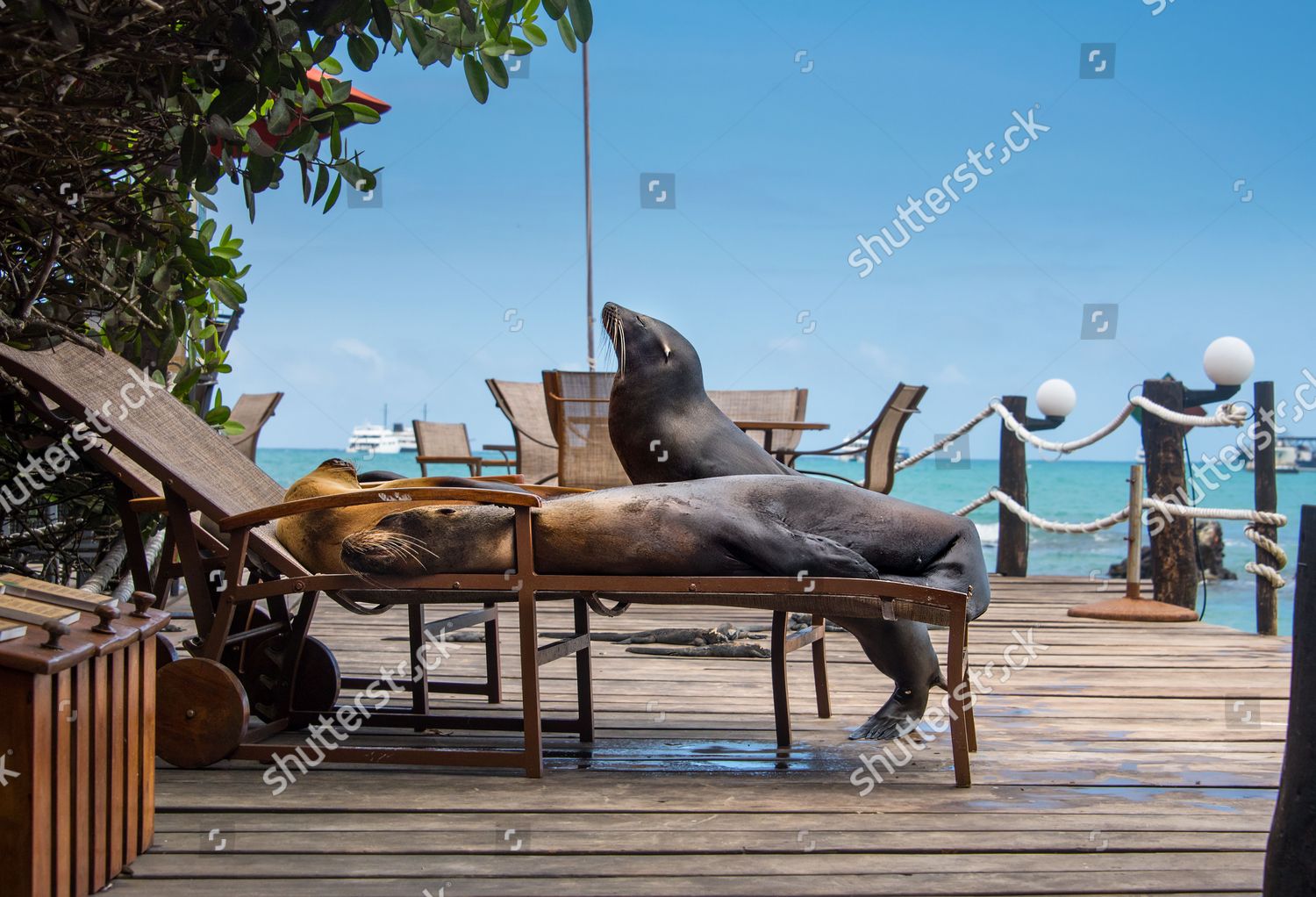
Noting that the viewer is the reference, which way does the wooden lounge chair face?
facing to the right of the viewer

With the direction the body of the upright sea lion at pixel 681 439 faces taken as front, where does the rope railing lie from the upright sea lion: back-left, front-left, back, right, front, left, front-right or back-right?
back-right

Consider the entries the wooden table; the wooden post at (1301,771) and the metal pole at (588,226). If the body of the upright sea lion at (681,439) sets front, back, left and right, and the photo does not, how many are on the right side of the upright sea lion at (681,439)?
2

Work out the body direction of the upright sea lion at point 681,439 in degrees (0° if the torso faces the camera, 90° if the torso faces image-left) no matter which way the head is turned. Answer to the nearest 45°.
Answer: approximately 90°

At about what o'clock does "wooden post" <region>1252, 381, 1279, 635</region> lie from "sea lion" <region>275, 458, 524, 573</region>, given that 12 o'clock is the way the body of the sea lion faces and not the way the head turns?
The wooden post is roughly at 5 o'clock from the sea lion.

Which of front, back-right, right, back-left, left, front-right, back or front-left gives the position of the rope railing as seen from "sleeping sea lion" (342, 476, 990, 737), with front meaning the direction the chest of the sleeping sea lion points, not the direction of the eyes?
back-right

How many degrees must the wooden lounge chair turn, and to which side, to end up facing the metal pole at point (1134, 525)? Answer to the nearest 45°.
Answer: approximately 45° to its left

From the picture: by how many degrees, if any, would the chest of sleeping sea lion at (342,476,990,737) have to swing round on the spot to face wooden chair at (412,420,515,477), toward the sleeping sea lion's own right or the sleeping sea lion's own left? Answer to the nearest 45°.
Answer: approximately 90° to the sleeping sea lion's own right

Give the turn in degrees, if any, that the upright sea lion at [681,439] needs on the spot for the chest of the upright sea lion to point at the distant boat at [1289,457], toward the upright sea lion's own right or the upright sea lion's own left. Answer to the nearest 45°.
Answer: approximately 135° to the upright sea lion's own right

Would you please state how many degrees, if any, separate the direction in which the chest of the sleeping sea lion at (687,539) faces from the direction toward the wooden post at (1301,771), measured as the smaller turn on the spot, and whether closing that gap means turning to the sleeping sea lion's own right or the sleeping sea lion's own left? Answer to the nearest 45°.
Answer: approximately 135° to the sleeping sea lion's own left

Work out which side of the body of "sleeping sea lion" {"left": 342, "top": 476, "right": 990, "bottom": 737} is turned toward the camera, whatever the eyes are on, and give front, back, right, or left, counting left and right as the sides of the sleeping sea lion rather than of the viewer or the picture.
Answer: left

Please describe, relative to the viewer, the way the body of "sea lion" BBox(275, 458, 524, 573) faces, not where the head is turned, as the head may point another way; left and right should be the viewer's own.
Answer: facing to the left of the viewer
